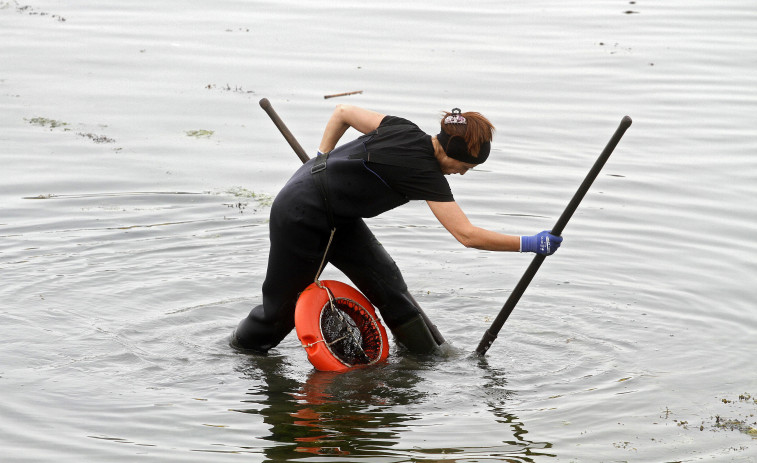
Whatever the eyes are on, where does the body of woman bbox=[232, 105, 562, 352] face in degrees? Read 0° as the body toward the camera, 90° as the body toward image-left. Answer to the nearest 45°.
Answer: approximately 270°
